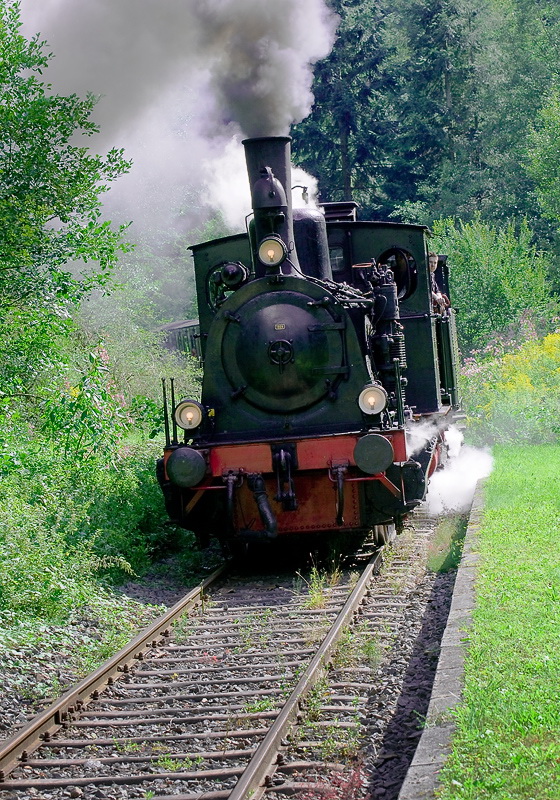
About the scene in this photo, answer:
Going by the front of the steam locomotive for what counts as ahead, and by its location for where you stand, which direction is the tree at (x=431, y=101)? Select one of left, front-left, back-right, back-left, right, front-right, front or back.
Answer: back

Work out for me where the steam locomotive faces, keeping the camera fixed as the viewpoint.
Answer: facing the viewer

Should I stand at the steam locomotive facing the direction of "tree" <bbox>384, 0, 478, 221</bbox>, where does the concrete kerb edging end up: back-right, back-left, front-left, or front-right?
back-right

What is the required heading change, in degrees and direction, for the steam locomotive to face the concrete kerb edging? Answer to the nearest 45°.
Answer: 0° — it already faces it
